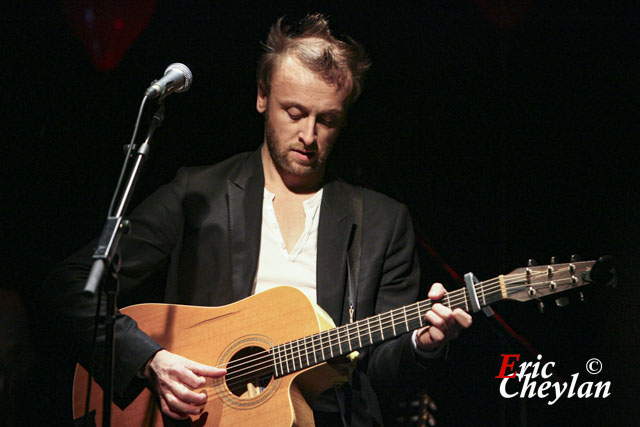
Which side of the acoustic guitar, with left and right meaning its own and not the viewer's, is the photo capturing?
front

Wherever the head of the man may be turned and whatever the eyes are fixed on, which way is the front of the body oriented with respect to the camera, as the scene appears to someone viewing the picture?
toward the camera

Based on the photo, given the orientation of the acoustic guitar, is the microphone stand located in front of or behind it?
in front

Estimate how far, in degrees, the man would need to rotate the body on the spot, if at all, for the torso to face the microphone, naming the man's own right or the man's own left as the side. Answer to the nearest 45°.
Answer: approximately 45° to the man's own right
